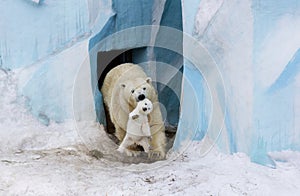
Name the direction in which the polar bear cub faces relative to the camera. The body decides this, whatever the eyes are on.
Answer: toward the camera
